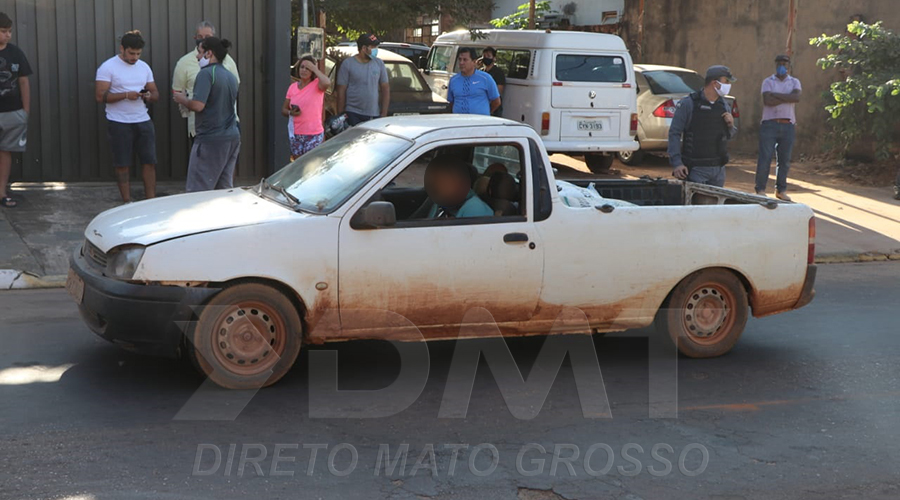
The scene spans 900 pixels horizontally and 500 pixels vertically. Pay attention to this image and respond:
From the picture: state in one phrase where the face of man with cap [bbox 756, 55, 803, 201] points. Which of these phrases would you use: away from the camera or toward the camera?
toward the camera

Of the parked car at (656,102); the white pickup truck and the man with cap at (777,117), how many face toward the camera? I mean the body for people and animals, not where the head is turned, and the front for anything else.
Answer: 1

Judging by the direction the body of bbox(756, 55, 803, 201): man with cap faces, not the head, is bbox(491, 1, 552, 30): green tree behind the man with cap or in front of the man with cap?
behind

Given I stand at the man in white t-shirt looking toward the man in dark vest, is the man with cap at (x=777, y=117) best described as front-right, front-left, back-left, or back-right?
front-left

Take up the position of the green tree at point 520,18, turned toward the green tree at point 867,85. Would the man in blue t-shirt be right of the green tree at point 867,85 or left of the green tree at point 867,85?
right

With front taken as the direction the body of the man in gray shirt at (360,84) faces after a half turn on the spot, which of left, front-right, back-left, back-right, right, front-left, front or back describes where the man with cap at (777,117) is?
back-right

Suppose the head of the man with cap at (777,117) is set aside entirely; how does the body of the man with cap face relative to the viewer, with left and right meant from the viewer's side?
facing the viewer

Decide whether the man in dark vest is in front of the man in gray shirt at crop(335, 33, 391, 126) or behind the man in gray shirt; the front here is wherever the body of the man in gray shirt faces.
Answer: in front

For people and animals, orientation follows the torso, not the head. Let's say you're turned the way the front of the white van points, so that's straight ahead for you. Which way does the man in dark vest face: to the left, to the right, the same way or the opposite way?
the opposite way

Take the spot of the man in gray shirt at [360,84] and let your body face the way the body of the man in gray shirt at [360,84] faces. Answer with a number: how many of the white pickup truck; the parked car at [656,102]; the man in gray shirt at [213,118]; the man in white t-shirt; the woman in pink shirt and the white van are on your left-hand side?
2

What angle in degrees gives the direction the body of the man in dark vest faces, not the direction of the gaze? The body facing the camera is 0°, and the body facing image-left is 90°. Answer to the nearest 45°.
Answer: approximately 315°

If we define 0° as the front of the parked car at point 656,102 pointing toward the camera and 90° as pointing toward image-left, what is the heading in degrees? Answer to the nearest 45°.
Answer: approximately 135°

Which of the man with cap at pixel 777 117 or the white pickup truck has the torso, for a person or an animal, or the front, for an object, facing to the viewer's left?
the white pickup truck

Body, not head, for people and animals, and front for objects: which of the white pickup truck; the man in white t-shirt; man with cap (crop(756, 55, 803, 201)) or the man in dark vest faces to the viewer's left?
the white pickup truck

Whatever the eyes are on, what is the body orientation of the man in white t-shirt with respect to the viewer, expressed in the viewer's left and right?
facing the viewer and to the right of the viewer

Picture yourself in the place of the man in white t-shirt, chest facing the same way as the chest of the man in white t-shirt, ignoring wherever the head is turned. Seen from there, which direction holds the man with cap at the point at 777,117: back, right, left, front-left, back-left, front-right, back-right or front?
front-left

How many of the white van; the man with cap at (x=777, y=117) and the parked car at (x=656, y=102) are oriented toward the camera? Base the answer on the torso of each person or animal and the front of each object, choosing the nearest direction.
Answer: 1

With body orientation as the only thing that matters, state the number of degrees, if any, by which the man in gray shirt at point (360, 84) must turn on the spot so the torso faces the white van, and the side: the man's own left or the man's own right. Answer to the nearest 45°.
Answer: approximately 90° to the man's own left

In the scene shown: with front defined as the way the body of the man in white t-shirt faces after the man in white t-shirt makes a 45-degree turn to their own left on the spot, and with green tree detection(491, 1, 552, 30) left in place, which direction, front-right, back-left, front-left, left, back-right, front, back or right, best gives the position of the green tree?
front-left

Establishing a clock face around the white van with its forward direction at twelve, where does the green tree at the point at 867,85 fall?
The green tree is roughly at 4 o'clock from the white van.
